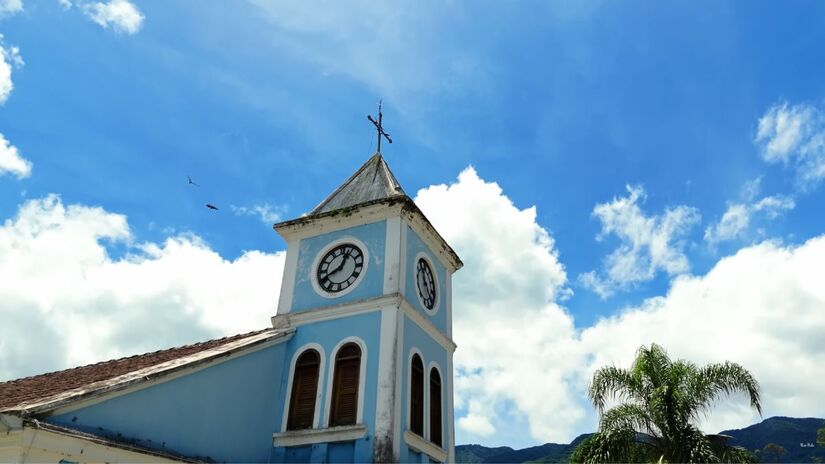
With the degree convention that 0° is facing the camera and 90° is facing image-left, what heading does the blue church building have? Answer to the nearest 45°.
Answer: approximately 315°

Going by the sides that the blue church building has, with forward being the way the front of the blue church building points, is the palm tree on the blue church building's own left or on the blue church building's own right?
on the blue church building's own left

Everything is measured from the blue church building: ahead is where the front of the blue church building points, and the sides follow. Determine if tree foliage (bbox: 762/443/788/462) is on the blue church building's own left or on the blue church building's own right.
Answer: on the blue church building's own left

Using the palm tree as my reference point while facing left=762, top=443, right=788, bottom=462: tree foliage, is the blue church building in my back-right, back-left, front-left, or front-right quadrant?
back-left

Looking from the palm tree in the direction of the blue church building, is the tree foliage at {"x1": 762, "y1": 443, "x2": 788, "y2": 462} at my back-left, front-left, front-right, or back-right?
back-right
